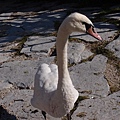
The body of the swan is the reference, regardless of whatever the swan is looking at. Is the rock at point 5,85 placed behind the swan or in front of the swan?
behind

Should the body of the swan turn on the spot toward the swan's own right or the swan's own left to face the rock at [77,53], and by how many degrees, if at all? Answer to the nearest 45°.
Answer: approximately 135° to the swan's own left

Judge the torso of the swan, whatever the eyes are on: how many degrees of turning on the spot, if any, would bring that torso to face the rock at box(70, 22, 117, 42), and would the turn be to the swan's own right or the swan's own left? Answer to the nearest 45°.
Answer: approximately 135° to the swan's own left

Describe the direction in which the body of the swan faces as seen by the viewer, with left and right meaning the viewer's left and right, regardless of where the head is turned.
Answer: facing the viewer and to the right of the viewer

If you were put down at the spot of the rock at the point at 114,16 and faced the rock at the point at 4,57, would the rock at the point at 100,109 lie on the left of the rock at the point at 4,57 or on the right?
left

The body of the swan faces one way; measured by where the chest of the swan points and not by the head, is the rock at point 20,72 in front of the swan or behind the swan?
behind

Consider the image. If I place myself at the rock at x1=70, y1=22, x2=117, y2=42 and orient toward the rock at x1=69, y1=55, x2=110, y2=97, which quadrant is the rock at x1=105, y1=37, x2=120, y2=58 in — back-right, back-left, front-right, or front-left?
front-left

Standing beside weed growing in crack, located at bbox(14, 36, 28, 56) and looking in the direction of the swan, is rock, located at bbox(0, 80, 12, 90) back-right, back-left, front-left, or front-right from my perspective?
front-right

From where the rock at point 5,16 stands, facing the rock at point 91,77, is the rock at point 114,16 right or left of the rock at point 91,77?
left

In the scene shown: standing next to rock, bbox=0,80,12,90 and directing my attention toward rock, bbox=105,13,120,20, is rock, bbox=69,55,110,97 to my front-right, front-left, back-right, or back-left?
front-right

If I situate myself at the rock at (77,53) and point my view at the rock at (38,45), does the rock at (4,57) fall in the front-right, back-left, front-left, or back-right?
front-left

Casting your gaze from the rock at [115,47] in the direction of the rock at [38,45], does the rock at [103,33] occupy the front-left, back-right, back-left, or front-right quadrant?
front-right
